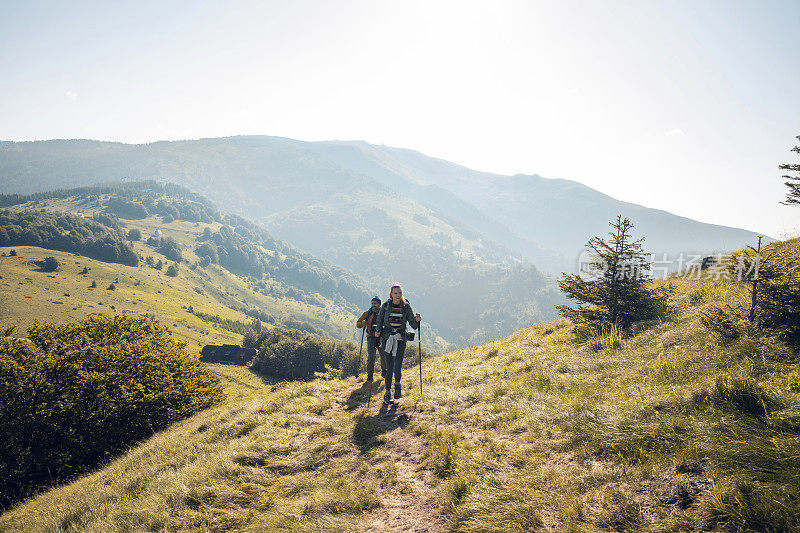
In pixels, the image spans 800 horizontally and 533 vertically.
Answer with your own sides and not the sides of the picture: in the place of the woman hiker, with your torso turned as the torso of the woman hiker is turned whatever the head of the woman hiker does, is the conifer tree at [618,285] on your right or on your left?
on your left

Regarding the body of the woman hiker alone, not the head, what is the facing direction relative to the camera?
toward the camera

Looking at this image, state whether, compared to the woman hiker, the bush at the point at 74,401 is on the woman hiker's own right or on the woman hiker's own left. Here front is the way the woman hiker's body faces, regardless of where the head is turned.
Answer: on the woman hiker's own right
